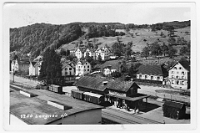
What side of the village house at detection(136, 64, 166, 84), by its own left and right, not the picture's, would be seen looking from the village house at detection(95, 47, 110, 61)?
right

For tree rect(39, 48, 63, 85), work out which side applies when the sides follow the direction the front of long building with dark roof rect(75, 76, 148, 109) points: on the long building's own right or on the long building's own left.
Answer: on the long building's own right

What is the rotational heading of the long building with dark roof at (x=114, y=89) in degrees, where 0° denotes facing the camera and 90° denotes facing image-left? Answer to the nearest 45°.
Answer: approximately 45°

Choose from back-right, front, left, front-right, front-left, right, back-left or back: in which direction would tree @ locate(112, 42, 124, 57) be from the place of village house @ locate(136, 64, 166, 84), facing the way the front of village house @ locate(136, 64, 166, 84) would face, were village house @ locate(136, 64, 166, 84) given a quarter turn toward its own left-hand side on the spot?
back

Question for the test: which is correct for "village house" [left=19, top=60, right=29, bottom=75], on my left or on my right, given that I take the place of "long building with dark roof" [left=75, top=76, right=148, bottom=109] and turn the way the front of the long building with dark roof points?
on my right

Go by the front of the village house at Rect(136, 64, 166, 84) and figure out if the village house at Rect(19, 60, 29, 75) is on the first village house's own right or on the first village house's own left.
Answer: on the first village house's own right

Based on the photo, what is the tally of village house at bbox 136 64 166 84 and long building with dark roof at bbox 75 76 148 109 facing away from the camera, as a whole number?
0

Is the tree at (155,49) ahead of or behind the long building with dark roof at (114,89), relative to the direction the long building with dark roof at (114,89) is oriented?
behind

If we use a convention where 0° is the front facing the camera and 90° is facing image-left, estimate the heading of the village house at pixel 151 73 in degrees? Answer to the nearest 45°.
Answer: approximately 0°
